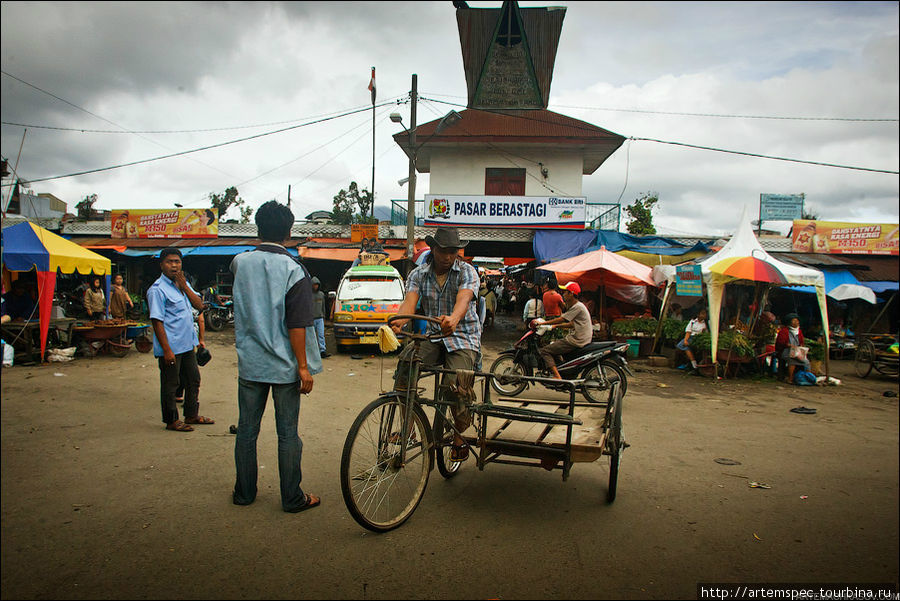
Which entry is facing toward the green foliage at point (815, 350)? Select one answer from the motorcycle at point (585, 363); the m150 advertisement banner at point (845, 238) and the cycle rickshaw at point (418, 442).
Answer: the m150 advertisement banner

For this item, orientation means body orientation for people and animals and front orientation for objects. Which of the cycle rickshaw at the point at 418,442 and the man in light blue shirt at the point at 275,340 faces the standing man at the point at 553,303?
the man in light blue shirt

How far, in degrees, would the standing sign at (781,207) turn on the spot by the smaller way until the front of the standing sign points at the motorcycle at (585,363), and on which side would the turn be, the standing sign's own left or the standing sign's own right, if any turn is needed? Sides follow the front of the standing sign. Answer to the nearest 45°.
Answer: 0° — it already faces it

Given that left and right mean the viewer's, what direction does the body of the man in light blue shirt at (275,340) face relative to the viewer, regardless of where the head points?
facing away from the viewer and to the right of the viewer

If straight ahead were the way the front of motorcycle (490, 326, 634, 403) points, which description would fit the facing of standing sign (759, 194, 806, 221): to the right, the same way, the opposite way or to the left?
to the left

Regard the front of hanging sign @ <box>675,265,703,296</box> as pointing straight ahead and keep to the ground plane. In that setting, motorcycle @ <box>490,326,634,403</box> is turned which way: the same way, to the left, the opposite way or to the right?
to the right

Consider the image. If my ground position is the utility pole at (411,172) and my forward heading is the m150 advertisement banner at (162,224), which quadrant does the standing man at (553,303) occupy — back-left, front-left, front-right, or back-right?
back-left

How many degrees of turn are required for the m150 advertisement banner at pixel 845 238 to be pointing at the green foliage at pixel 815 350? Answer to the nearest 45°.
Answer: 0° — it already faces it

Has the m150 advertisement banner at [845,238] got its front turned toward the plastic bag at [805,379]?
yes

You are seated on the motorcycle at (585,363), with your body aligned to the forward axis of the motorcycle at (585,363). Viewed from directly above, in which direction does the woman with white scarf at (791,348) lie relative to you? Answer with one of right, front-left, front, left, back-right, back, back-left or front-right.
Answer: back-right

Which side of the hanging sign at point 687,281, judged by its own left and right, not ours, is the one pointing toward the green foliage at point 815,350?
left

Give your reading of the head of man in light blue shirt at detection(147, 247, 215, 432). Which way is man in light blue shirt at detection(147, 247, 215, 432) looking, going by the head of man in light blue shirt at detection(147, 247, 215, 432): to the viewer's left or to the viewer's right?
to the viewer's right

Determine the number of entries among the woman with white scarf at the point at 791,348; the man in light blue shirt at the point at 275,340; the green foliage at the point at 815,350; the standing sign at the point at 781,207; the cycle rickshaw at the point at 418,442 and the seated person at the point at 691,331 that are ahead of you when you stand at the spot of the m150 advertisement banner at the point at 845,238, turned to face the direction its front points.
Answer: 5

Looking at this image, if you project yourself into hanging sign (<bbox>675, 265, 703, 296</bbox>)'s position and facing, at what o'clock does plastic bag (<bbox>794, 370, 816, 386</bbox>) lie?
The plastic bag is roughly at 10 o'clock from the hanging sign.
